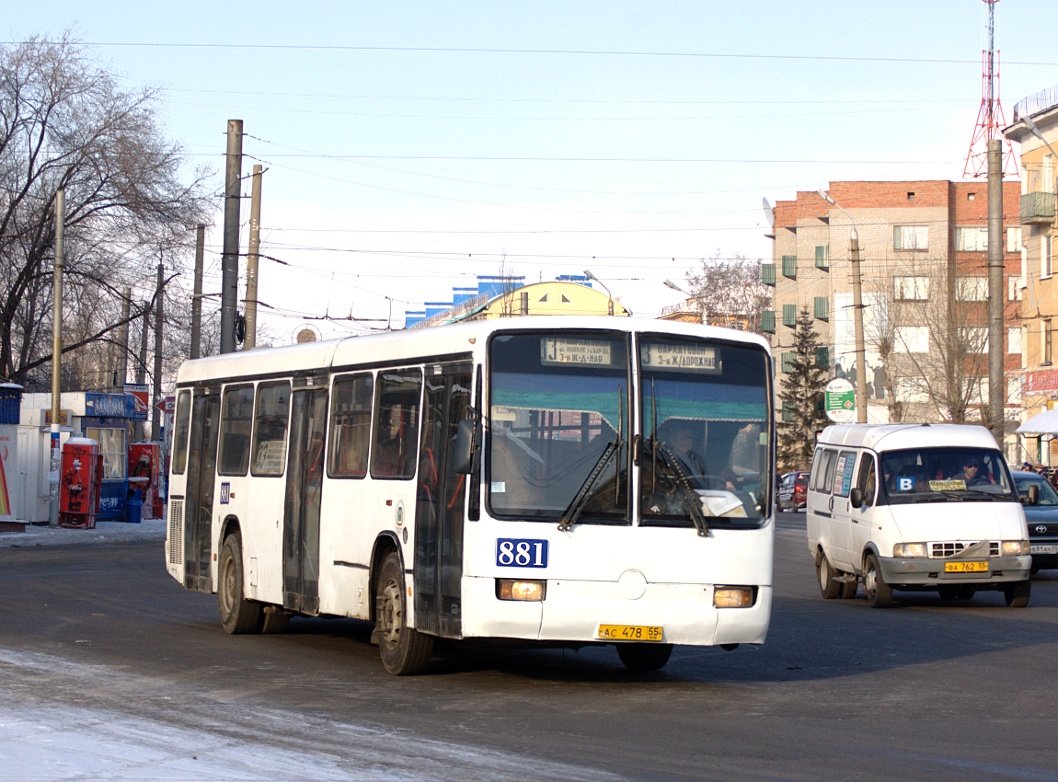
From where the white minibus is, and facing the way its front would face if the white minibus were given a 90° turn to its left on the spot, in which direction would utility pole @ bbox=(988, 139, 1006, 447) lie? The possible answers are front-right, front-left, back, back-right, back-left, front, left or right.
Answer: front-left

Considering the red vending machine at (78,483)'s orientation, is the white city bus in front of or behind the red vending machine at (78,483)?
in front

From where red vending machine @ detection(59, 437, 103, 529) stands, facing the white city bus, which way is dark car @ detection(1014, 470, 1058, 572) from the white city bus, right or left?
left

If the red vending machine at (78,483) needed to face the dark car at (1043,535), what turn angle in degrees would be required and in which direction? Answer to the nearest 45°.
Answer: approximately 45° to its left

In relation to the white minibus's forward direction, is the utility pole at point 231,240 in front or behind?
behind

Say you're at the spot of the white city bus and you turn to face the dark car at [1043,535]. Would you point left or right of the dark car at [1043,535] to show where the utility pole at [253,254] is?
left

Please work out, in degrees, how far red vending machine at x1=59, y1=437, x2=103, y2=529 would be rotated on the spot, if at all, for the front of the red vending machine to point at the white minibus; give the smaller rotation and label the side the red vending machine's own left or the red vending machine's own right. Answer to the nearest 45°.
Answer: approximately 45° to the red vending machine's own left

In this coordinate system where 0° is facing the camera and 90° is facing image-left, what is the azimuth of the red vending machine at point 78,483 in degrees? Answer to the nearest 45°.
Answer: approximately 0°

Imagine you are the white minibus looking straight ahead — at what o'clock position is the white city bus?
The white city bus is roughly at 2 o'clock from the white minibus.

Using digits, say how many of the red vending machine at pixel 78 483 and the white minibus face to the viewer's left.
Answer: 0
